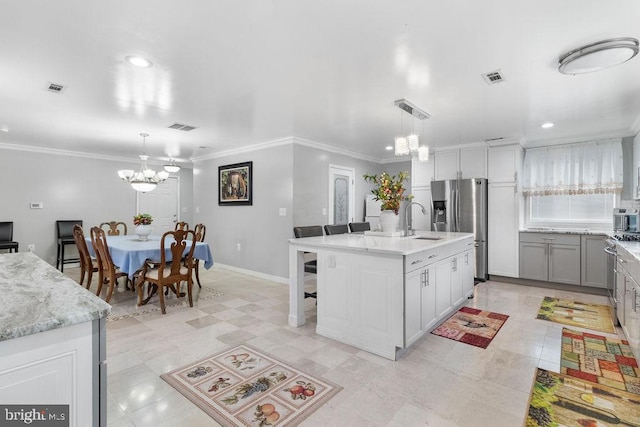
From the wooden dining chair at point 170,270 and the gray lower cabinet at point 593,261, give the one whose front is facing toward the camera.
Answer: the gray lower cabinet

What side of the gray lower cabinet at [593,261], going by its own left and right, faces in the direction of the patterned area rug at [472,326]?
front

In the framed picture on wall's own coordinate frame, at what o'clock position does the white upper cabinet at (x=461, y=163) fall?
The white upper cabinet is roughly at 8 o'clock from the framed picture on wall.

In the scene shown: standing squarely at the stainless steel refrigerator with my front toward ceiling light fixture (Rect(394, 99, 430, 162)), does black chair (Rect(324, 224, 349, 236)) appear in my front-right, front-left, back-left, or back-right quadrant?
front-right

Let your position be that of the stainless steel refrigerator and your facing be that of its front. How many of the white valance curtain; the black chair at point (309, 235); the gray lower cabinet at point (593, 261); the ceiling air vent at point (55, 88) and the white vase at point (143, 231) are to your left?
2

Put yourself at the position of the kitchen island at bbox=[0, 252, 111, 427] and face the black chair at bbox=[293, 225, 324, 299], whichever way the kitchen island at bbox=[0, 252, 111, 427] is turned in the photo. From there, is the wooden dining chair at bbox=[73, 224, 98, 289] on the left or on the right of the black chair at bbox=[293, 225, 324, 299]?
left

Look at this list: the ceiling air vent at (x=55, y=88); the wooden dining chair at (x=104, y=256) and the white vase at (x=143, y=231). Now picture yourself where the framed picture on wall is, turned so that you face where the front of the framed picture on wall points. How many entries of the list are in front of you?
3

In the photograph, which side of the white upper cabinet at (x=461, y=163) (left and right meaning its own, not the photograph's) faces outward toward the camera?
front

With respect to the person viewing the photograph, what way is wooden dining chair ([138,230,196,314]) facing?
facing away from the viewer and to the left of the viewer

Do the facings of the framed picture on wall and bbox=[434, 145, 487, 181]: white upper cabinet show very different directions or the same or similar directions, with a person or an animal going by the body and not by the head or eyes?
same or similar directions

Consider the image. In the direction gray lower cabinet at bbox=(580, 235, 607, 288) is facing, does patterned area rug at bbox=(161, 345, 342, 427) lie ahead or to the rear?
ahead

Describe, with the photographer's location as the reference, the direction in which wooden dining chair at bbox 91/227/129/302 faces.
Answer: facing away from the viewer and to the right of the viewer

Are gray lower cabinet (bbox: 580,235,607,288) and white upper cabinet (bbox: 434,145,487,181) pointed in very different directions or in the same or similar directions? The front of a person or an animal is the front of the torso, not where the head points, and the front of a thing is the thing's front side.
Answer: same or similar directions

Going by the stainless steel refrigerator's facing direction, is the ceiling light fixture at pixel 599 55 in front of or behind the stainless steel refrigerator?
in front

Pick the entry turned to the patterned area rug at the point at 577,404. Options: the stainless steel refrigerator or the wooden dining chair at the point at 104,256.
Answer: the stainless steel refrigerator

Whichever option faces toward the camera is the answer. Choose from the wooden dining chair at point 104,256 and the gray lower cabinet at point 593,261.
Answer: the gray lower cabinet

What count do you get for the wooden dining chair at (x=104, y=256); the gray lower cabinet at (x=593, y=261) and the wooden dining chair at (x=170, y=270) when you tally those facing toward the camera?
1
